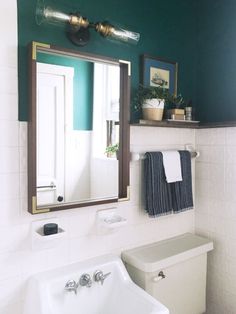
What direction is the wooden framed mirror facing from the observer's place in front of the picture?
facing the viewer and to the right of the viewer

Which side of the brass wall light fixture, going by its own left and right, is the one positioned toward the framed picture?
left

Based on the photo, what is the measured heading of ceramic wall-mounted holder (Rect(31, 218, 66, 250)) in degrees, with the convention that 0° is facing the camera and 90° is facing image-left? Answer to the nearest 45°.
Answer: approximately 315°

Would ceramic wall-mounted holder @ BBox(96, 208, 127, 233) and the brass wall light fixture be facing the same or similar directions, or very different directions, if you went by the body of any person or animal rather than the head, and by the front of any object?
same or similar directions

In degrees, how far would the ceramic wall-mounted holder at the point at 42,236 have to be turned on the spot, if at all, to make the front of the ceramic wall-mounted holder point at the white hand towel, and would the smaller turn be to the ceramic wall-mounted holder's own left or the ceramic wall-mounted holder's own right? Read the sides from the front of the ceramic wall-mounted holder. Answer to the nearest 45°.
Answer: approximately 45° to the ceramic wall-mounted holder's own left

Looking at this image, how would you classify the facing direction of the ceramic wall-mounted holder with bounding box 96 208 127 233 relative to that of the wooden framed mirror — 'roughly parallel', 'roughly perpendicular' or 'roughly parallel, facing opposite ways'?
roughly parallel

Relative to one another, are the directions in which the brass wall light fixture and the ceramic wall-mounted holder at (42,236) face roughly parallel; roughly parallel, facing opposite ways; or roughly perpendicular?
roughly parallel

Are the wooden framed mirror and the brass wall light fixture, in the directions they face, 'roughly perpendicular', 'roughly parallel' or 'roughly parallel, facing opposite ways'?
roughly parallel
